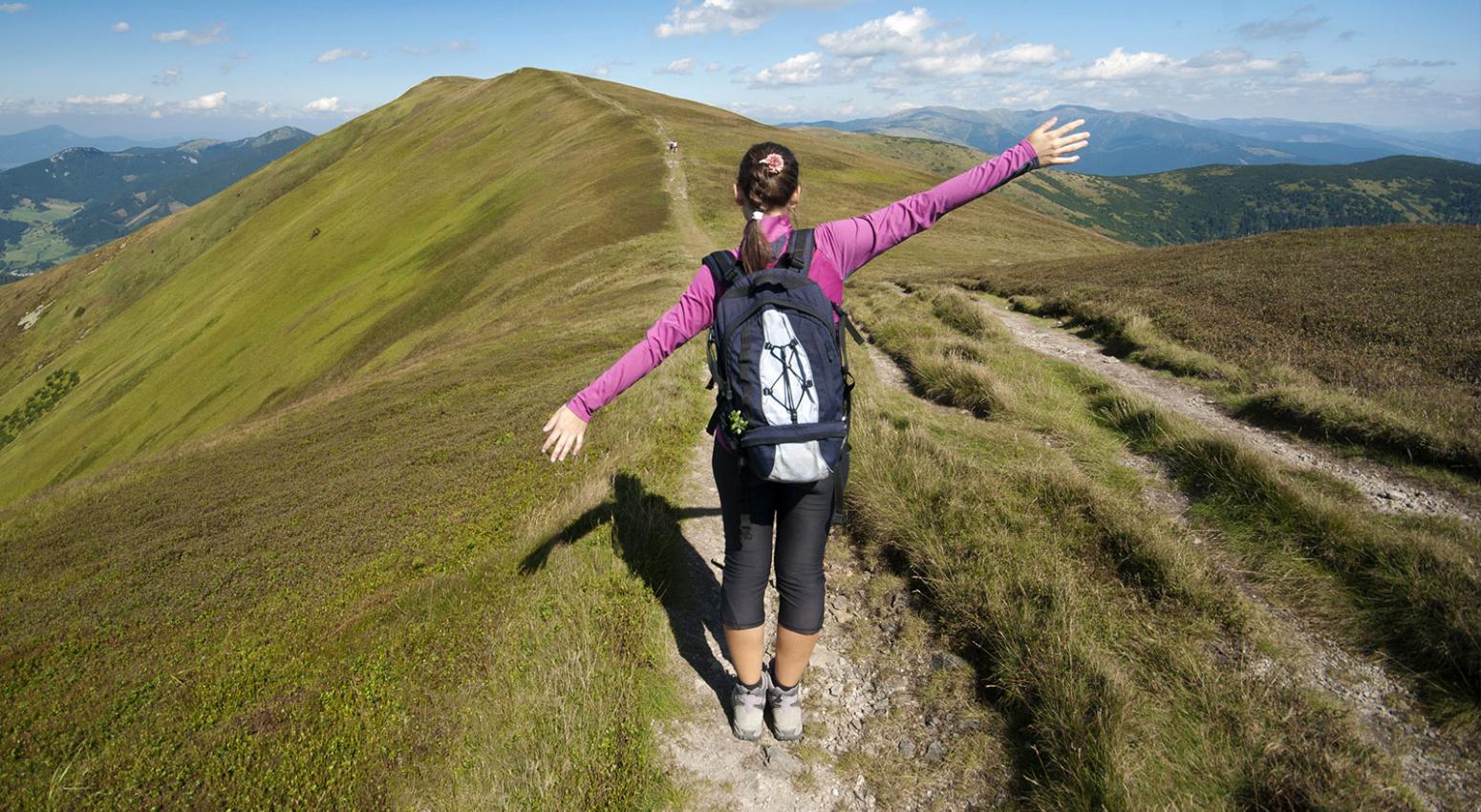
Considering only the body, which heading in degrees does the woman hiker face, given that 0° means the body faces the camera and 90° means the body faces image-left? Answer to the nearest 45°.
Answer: approximately 180°
